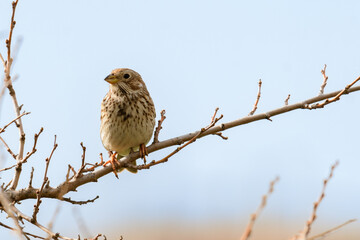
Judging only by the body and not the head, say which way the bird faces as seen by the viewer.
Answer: toward the camera

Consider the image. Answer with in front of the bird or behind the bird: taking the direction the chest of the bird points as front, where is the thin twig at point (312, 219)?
in front

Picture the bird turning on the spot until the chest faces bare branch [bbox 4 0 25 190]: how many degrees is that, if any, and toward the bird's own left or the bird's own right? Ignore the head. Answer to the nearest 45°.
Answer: approximately 45° to the bird's own right

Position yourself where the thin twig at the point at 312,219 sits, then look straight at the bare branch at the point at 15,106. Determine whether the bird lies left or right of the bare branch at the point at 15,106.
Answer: right
